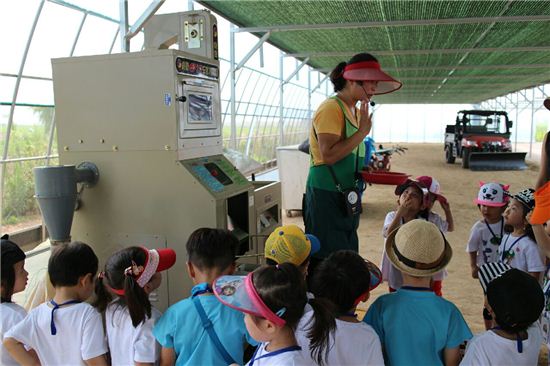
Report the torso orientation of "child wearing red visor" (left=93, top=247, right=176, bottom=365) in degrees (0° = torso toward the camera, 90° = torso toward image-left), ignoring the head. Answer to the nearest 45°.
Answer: approximately 225°

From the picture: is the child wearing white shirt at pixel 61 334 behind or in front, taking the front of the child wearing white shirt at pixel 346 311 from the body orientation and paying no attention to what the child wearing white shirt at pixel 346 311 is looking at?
behind

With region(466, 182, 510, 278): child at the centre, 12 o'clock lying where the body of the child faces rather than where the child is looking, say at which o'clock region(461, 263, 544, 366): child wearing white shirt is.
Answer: The child wearing white shirt is roughly at 12 o'clock from the child.

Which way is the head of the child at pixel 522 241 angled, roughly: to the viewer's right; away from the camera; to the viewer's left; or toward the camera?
to the viewer's left

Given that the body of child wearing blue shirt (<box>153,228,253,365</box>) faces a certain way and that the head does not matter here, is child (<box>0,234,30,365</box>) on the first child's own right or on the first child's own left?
on the first child's own left

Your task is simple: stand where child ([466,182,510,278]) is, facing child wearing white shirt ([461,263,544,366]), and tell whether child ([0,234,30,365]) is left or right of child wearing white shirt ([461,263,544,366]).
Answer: right

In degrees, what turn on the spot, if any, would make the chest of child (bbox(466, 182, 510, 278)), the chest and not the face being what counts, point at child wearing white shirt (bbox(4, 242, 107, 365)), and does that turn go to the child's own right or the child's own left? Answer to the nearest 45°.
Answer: approximately 45° to the child's own right

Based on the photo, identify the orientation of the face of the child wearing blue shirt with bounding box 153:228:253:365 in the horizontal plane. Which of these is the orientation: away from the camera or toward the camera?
away from the camera

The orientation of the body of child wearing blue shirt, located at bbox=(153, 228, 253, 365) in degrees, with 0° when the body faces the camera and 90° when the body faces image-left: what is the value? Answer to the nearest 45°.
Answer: approximately 180°
